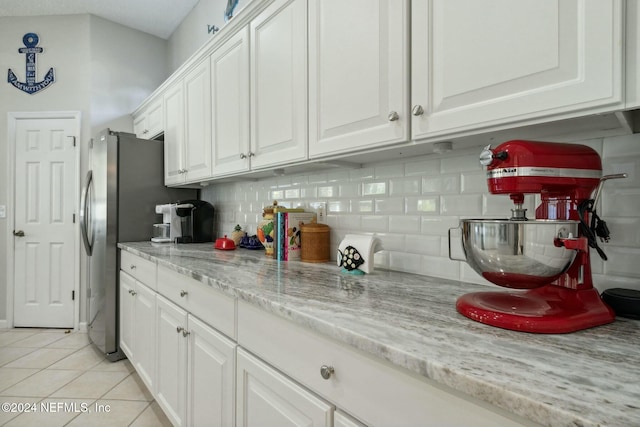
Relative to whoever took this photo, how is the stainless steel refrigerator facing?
facing to the left of the viewer

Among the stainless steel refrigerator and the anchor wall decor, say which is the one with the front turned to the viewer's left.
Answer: the stainless steel refrigerator

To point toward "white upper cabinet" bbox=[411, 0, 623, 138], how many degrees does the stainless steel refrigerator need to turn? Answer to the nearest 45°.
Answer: approximately 90° to its left

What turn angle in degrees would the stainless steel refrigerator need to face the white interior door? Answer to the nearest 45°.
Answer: approximately 45° to its right

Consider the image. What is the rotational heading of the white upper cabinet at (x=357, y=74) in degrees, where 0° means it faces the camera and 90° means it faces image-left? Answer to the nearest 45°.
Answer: approximately 45°

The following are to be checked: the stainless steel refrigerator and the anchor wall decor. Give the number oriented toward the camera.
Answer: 1

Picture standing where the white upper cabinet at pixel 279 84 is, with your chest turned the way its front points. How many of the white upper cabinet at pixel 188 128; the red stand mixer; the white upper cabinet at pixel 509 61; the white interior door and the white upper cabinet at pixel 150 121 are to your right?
3

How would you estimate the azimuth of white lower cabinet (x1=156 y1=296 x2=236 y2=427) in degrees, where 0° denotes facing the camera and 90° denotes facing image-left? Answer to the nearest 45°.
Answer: approximately 45°

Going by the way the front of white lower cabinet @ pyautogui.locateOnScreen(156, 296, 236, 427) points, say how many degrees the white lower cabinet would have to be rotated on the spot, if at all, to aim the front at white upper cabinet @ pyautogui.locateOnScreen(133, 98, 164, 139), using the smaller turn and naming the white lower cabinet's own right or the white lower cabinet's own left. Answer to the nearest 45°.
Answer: approximately 135° to the white lower cabinet's own right

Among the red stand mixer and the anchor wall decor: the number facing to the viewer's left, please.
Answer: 1

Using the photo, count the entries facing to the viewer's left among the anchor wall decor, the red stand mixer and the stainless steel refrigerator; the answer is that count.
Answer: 2
